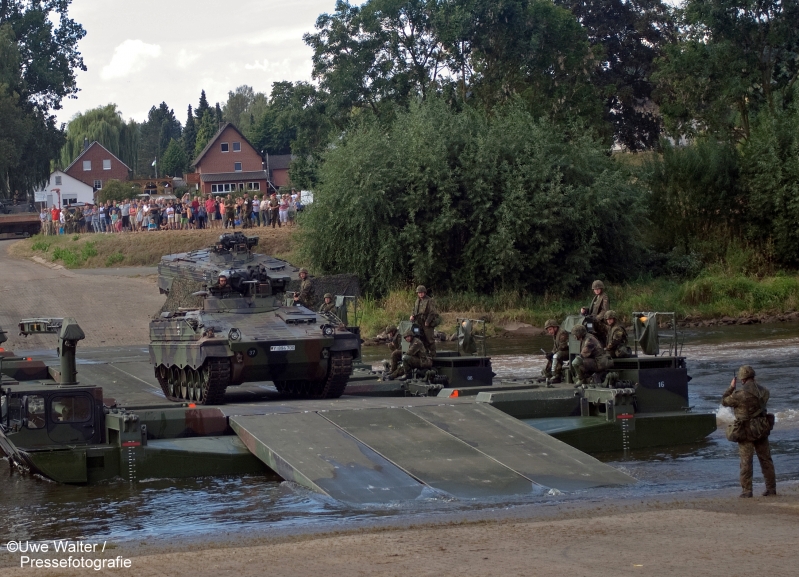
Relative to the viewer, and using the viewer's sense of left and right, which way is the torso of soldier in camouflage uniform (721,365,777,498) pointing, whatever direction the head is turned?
facing away from the viewer and to the left of the viewer

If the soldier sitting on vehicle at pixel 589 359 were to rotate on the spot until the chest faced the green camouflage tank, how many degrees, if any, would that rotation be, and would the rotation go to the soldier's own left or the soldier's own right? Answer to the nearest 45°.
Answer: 0° — they already face it

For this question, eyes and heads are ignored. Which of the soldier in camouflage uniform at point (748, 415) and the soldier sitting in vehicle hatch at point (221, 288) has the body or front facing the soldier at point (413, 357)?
the soldier in camouflage uniform

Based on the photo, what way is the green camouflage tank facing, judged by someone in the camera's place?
facing the viewer and to the right of the viewer

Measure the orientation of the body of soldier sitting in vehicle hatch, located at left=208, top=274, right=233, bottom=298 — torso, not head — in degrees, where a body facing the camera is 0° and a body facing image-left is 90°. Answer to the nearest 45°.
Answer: approximately 0°

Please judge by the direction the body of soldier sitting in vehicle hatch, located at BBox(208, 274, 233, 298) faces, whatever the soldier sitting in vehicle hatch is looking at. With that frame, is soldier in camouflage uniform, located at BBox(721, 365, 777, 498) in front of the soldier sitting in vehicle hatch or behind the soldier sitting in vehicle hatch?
in front

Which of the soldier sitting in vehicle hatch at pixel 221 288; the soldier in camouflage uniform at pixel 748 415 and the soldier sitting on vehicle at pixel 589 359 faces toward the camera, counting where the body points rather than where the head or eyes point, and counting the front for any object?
the soldier sitting in vehicle hatch at pixel 221 288

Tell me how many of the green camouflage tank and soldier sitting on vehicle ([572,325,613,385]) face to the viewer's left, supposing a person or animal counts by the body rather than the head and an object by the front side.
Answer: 1

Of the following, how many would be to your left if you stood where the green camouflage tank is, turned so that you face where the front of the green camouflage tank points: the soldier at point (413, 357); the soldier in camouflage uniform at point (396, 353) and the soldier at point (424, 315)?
3

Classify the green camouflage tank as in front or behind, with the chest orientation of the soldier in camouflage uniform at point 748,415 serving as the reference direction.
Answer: in front

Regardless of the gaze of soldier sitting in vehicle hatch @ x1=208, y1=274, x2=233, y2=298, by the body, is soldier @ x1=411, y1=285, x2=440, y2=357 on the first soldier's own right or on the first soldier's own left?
on the first soldier's own left

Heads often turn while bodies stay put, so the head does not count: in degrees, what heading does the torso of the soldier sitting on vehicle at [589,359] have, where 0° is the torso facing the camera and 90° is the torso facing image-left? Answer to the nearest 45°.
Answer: approximately 90°

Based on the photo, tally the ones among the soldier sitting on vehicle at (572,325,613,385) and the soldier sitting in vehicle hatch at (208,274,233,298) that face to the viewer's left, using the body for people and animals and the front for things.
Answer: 1

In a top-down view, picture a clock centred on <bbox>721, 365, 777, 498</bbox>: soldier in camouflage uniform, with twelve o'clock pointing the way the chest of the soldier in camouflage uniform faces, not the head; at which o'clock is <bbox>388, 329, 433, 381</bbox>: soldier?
The soldier is roughly at 12 o'clock from the soldier in camouflage uniform.

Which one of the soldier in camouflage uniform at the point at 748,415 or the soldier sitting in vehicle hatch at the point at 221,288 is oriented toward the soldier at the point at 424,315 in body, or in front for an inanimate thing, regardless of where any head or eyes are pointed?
the soldier in camouflage uniform
